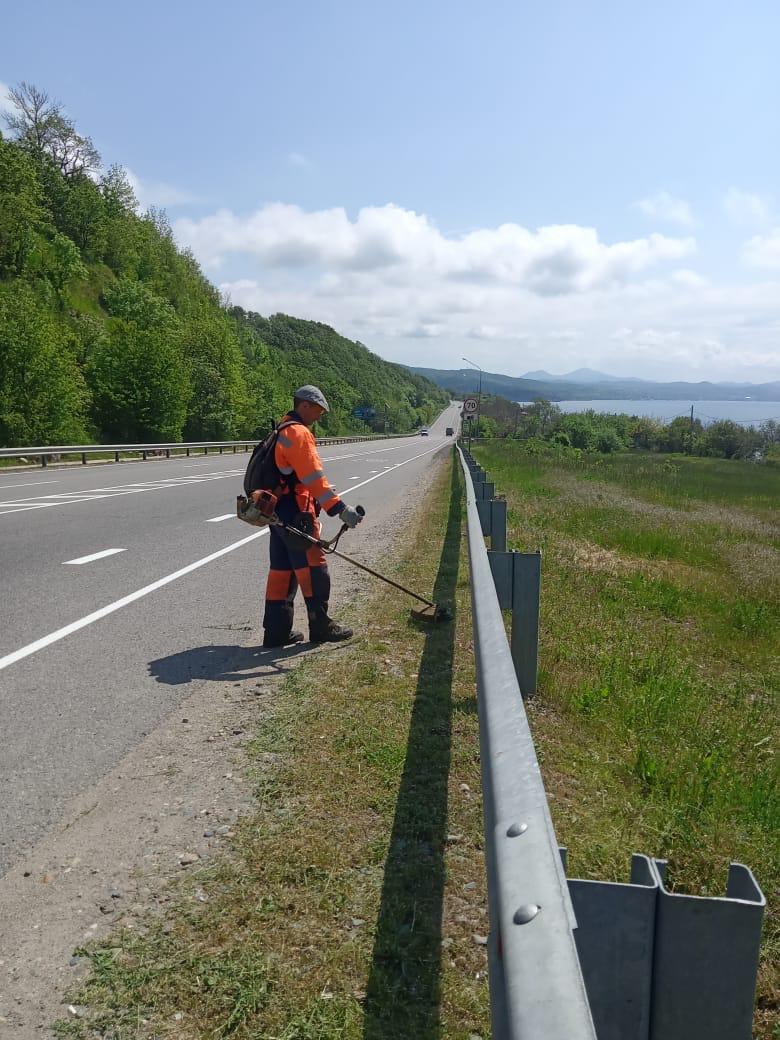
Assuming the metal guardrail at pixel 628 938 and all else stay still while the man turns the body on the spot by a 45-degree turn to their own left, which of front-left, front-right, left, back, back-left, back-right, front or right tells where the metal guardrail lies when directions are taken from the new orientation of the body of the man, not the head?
back-right

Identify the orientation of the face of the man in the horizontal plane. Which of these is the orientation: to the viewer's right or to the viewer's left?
to the viewer's right

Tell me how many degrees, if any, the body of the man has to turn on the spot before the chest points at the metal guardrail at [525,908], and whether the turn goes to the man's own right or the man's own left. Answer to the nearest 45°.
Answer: approximately 90° to the man's own right

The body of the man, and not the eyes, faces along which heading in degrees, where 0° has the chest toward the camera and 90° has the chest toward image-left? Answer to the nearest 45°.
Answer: approximately 270°

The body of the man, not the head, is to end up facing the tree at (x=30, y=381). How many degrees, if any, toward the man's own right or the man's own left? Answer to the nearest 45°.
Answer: approximately 90° to the man's own left
